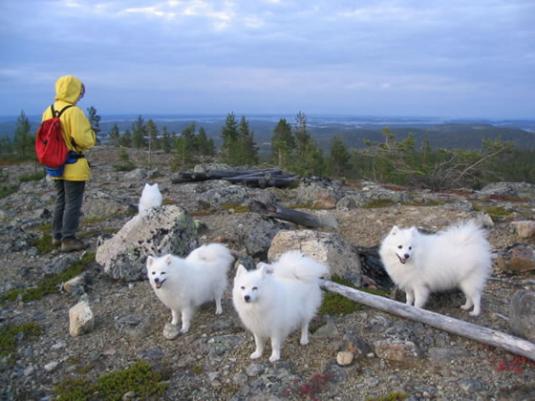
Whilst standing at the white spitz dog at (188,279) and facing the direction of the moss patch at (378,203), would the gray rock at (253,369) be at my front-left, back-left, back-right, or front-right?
back-right

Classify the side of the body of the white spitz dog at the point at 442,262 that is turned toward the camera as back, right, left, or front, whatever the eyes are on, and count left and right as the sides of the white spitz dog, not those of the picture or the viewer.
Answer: left

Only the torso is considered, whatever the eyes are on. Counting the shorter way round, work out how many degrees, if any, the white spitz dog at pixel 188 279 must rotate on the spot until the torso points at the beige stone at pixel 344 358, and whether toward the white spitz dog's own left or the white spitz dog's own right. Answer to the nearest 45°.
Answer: approximately 90° to the white spitz dog's own left

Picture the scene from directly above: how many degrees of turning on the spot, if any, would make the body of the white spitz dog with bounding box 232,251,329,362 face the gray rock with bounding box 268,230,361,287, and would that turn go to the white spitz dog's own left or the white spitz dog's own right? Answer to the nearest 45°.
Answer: approximately 135° to the white spitz dog's own right

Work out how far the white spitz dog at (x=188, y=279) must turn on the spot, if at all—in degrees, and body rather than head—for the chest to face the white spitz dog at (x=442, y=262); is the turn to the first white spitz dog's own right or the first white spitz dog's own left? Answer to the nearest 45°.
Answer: approximately 135° to the first white spitz dog's own left

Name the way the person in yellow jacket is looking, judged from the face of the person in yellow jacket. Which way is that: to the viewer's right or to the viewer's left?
to the viewer's right

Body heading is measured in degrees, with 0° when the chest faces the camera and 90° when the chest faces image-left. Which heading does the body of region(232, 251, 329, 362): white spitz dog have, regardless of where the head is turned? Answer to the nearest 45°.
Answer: approximately 45°

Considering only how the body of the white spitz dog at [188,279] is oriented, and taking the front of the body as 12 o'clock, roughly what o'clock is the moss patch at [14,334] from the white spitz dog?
The moss patch is roughly at 2 o'clock from the white spitz dog.

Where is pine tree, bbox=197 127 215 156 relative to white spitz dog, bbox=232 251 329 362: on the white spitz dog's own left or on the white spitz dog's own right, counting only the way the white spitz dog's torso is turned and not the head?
on the white spitz dog's own right

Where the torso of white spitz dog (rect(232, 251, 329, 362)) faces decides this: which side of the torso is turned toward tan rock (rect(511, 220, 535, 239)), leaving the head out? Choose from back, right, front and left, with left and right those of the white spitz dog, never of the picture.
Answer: back

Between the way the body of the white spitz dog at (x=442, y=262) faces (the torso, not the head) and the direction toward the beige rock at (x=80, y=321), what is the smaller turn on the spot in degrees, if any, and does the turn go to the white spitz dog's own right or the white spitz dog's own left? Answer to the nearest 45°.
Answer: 0° — it already faces it

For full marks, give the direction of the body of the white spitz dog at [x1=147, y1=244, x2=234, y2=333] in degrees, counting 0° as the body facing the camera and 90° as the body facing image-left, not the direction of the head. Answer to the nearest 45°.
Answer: approximately 45°

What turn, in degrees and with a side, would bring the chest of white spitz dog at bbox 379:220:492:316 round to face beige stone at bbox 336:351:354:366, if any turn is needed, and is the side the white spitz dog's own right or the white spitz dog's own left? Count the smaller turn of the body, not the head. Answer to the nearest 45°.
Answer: approximately 45° to the white spitz dog's own left
